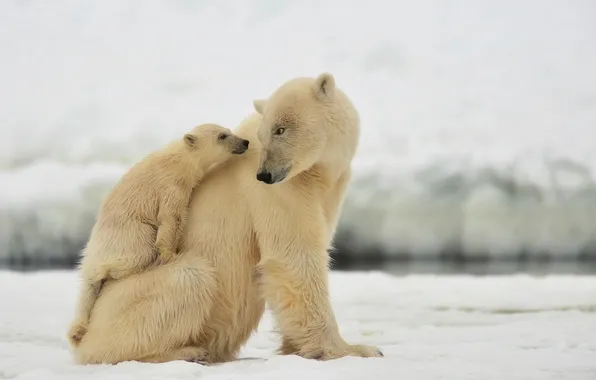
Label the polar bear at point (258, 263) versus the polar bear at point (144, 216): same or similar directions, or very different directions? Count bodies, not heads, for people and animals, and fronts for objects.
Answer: same or similar directions

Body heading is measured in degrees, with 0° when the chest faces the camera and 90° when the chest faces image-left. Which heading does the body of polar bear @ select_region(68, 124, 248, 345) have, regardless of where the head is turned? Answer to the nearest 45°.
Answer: approximately 270°

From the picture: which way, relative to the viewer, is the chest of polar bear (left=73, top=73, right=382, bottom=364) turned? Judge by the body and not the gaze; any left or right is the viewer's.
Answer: facing to the right of the viewer
